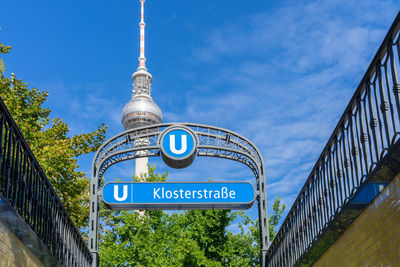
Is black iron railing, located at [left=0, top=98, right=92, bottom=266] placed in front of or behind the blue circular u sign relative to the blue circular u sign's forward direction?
in front

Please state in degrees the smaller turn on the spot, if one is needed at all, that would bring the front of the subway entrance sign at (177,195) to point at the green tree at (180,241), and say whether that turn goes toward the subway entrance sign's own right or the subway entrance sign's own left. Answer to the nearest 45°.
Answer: approximately 180°

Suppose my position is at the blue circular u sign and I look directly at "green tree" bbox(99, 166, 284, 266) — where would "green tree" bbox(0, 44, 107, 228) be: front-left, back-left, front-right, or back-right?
front-left

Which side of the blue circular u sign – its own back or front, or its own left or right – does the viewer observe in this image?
front

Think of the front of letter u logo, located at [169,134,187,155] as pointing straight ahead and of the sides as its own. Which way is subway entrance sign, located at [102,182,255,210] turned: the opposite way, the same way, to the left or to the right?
the same way

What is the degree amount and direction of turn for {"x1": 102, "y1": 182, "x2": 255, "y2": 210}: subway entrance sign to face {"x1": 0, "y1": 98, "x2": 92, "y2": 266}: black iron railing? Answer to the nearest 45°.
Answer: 0° — it already faces it

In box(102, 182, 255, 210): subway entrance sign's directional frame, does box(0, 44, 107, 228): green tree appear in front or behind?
behind

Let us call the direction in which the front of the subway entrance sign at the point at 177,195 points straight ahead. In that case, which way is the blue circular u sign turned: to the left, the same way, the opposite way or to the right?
the same way

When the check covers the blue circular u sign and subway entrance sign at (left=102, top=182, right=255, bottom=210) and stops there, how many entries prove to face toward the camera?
2

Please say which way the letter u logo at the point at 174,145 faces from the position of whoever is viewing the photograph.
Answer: facing the viewer

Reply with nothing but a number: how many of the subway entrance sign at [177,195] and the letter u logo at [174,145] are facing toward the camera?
2
